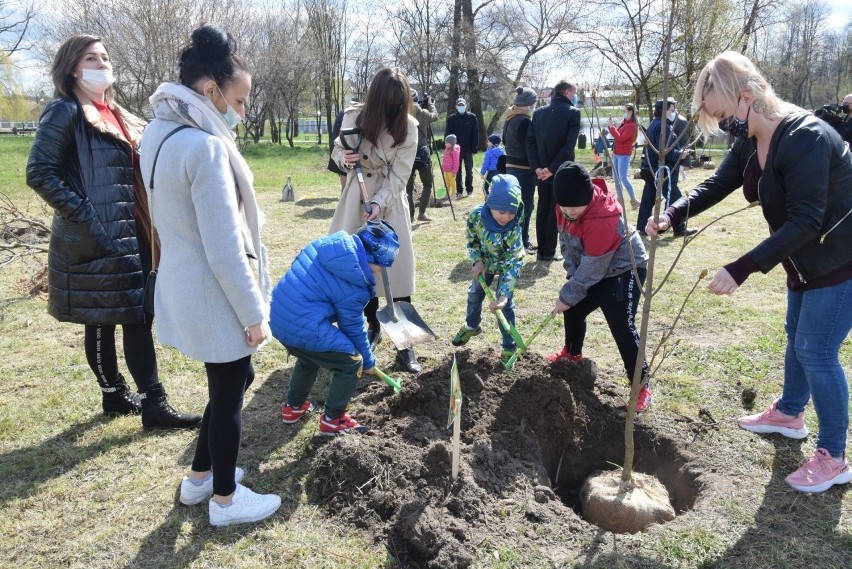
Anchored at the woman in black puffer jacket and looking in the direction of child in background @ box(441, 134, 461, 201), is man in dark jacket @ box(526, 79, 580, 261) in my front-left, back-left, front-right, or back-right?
front-right

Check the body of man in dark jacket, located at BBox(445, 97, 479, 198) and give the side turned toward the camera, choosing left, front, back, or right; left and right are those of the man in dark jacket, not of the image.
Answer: front

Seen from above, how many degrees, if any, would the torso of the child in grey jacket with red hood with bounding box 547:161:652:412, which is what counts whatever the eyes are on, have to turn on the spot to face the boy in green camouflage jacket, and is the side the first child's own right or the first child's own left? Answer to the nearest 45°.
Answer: approximately 90° to the first child's own right

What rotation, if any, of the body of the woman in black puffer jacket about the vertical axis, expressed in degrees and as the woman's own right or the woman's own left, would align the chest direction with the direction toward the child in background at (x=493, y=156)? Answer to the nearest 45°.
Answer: approximately 90° to the woman's own left

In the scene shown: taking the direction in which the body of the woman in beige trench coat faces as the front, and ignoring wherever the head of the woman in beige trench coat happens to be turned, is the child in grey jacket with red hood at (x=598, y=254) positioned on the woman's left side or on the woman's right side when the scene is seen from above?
on the woman's left side

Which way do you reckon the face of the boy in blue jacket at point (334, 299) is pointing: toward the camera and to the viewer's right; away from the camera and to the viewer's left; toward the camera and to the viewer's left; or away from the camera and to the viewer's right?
away from the camera and to the viewer's right

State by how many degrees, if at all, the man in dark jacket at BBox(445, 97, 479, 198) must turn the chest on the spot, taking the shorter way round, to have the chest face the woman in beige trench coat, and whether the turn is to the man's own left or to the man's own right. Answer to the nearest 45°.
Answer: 0° — they already face them

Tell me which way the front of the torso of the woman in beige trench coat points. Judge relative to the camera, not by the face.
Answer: toward the camera

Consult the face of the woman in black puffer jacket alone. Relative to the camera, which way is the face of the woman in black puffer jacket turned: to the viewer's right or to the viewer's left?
to the viewer's right

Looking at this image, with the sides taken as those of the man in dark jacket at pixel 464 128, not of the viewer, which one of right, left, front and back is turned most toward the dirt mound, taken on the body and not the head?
front

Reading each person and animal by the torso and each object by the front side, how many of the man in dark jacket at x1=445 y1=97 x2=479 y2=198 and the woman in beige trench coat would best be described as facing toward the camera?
2
